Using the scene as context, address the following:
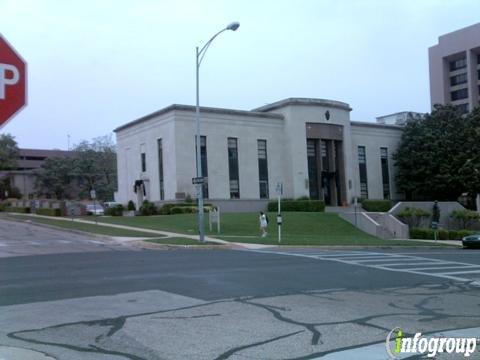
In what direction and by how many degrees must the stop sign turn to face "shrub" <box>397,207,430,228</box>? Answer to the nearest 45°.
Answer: approximately 135° to its left

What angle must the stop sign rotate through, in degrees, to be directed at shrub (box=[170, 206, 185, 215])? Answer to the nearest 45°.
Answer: approximately 180°

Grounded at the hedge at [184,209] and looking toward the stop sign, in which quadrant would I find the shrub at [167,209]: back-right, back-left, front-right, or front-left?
back-right

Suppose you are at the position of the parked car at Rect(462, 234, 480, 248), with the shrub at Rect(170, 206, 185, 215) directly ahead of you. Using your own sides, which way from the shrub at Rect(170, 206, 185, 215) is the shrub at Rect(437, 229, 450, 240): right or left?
right

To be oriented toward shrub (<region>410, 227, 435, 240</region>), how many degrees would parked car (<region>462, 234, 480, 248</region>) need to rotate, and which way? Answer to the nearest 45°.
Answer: approximately 90° to its right

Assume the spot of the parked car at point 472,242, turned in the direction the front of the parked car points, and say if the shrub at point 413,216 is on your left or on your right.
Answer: on your right

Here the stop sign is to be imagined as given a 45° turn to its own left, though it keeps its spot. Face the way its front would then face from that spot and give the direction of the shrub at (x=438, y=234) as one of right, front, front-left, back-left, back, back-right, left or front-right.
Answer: left

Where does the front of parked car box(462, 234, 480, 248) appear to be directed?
to the viewer's left

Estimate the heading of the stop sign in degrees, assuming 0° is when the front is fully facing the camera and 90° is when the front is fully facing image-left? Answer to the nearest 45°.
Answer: approximately 0°
